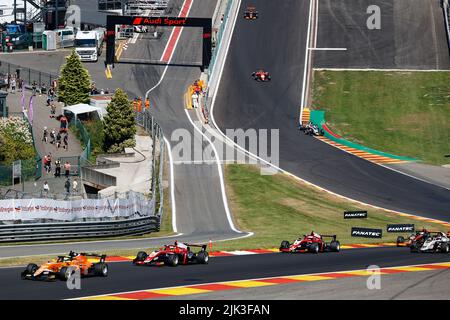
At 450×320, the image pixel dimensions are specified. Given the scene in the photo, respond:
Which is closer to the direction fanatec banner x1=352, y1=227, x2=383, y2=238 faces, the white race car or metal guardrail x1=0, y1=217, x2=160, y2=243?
the white race car

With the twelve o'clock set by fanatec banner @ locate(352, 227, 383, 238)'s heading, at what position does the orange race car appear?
The orange race car is roughly at 1 o'clock from the fanatec banner.

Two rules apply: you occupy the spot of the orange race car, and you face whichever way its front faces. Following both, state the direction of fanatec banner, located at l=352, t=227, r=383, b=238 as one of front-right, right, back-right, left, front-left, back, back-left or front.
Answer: back

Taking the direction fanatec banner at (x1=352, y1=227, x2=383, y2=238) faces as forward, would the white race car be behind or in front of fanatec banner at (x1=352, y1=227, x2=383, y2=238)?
in front

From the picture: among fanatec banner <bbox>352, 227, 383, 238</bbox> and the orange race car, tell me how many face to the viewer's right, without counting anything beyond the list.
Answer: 0

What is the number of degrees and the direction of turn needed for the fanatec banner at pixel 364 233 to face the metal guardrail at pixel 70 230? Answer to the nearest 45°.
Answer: approximately 90° to its right

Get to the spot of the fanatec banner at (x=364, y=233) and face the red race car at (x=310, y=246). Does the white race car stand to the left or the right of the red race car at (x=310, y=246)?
left

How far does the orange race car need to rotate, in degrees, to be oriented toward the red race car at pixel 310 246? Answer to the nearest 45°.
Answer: approximately 180°

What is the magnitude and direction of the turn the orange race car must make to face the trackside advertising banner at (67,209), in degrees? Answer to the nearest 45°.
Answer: approximately 135° to its right

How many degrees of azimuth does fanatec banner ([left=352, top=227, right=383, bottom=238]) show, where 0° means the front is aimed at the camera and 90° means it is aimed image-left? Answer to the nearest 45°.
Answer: approximately 0°

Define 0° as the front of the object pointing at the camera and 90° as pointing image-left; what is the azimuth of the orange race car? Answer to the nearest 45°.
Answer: approximately 45°

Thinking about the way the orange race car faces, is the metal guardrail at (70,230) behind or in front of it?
behind
